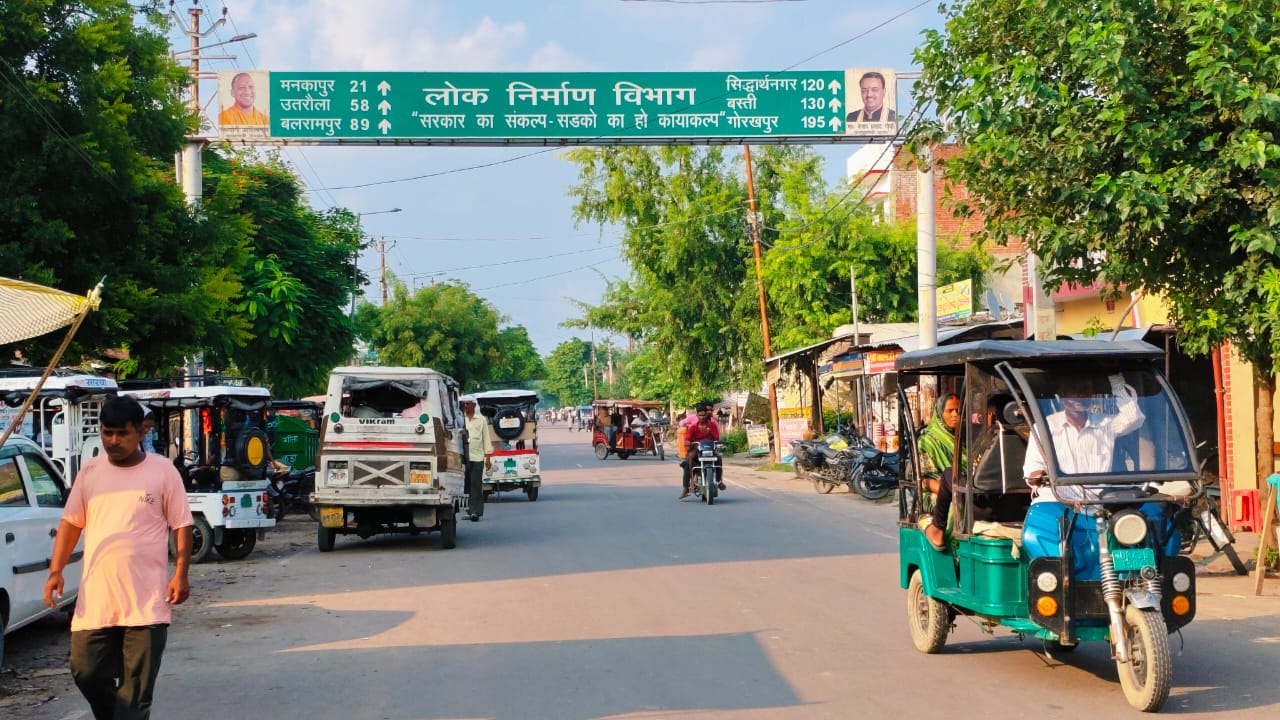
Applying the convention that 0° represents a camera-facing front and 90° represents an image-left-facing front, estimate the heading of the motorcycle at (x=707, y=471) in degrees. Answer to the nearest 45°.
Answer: approximately 0°

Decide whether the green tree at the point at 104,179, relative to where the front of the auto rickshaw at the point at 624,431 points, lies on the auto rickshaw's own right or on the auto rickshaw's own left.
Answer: on the auto rickshaw's own right

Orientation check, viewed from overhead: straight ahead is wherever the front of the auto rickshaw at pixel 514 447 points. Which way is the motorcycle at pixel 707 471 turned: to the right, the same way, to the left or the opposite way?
the opposite way

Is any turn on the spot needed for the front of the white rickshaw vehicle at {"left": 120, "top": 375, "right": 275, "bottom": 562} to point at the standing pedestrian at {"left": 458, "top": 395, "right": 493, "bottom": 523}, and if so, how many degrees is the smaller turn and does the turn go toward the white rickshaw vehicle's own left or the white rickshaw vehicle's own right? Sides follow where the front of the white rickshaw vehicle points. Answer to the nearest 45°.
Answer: approximately 90° to the white rickshaw vehicle's own right

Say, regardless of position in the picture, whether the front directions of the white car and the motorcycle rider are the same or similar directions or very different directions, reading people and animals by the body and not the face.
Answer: very different directions

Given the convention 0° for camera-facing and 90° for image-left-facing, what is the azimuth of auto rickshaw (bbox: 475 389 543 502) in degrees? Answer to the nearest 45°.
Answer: approximately 180°
